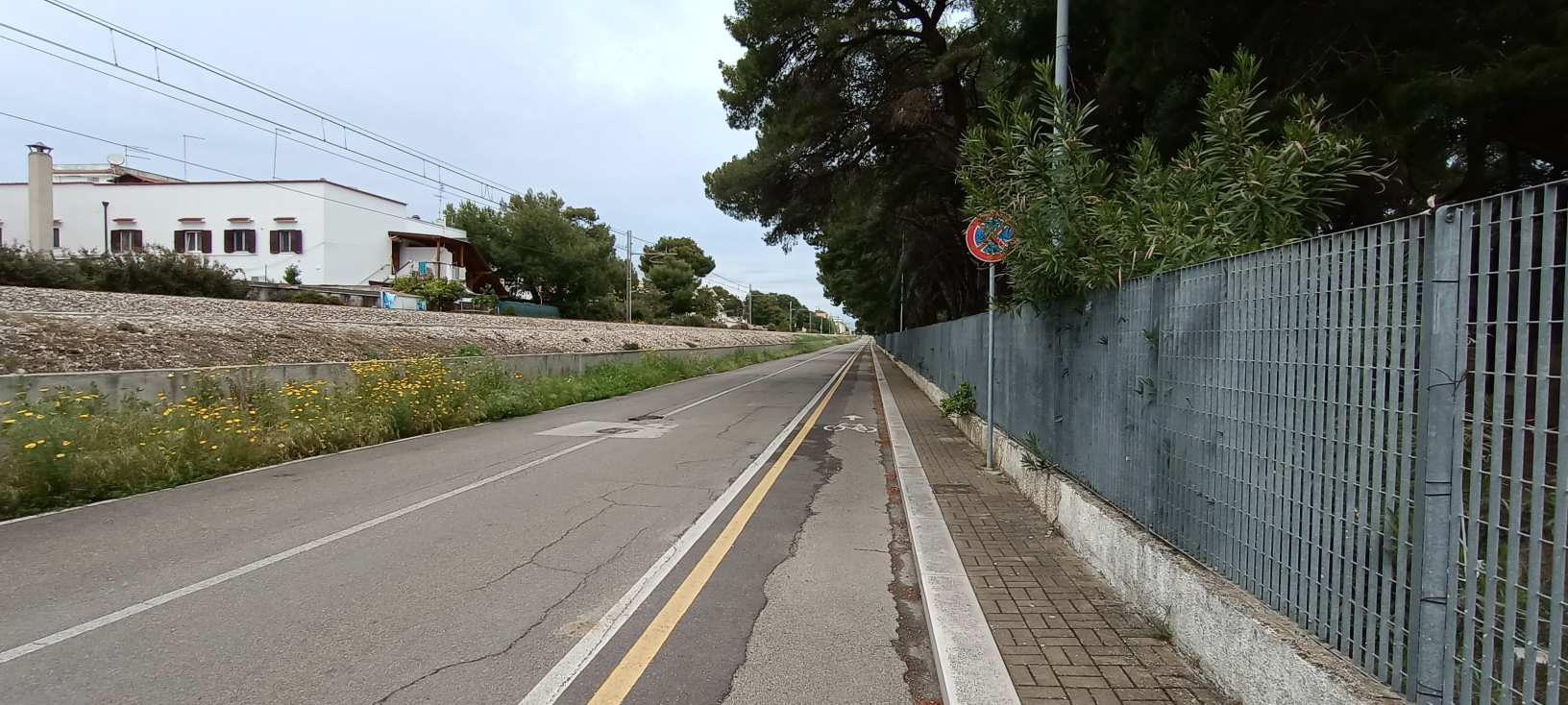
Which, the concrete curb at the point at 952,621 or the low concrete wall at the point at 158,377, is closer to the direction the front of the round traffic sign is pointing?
the concrete curb

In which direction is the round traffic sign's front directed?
toward the camera

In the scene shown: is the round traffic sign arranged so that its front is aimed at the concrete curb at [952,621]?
yes

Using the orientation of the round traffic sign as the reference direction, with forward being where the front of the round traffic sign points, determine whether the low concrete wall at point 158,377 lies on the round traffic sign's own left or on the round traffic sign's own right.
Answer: on the round traffic sign's own right

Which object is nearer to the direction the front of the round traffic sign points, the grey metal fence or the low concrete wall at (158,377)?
the grey metal fence
